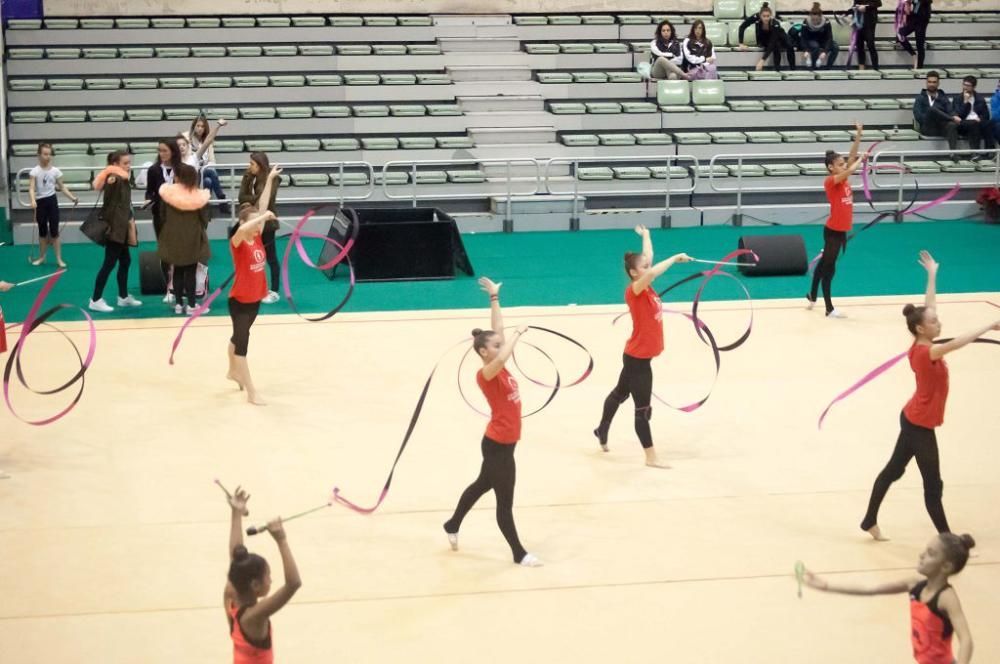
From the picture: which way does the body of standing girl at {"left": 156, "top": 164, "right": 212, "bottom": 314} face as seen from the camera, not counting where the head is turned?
away from the camera

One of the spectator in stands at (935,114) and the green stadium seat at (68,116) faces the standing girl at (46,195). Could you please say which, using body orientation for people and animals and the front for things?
the green stadium seat

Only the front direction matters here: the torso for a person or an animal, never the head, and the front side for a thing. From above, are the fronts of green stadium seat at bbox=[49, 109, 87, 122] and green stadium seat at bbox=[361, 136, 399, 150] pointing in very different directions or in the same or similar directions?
same or similar directions

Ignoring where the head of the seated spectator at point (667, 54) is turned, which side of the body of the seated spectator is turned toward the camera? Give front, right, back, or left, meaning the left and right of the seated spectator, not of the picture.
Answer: front

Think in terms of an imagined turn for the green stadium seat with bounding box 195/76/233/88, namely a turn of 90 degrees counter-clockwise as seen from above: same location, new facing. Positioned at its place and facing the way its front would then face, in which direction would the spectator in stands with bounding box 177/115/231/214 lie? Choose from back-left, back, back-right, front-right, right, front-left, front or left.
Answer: right

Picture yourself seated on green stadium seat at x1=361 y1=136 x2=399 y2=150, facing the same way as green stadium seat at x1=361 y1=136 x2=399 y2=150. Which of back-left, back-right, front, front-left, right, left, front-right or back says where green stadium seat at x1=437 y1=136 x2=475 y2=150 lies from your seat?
left

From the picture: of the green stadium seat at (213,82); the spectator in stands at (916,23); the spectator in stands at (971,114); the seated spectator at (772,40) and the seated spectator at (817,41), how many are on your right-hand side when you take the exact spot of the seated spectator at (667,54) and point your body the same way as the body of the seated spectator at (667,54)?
1

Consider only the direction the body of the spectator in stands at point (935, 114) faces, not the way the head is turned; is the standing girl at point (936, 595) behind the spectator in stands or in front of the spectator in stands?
in front

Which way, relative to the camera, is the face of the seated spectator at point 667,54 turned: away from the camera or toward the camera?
toward the camera

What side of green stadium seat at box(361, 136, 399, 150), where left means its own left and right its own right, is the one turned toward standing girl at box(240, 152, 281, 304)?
front

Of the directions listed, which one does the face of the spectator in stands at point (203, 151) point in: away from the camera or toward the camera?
toward the camera

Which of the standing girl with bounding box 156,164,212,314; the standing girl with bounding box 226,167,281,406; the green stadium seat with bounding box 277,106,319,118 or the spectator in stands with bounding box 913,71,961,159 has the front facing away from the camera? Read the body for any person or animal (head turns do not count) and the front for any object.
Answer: the standing girl with bounding box 156,164,212,314

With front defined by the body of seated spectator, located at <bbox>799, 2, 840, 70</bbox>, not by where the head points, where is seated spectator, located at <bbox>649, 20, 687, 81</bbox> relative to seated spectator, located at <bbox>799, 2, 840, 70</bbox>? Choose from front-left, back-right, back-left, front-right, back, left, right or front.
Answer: front-right

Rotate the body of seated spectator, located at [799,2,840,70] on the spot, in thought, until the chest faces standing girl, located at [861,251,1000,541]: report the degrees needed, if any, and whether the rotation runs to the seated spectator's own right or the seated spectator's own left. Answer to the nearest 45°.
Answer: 0° — they already face them

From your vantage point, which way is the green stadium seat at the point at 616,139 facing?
toward the camera

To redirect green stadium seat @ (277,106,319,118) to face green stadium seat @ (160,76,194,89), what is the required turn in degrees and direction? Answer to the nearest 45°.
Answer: approximately 90° to its right

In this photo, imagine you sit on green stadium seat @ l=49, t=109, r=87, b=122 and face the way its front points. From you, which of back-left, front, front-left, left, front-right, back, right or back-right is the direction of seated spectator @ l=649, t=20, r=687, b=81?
left
